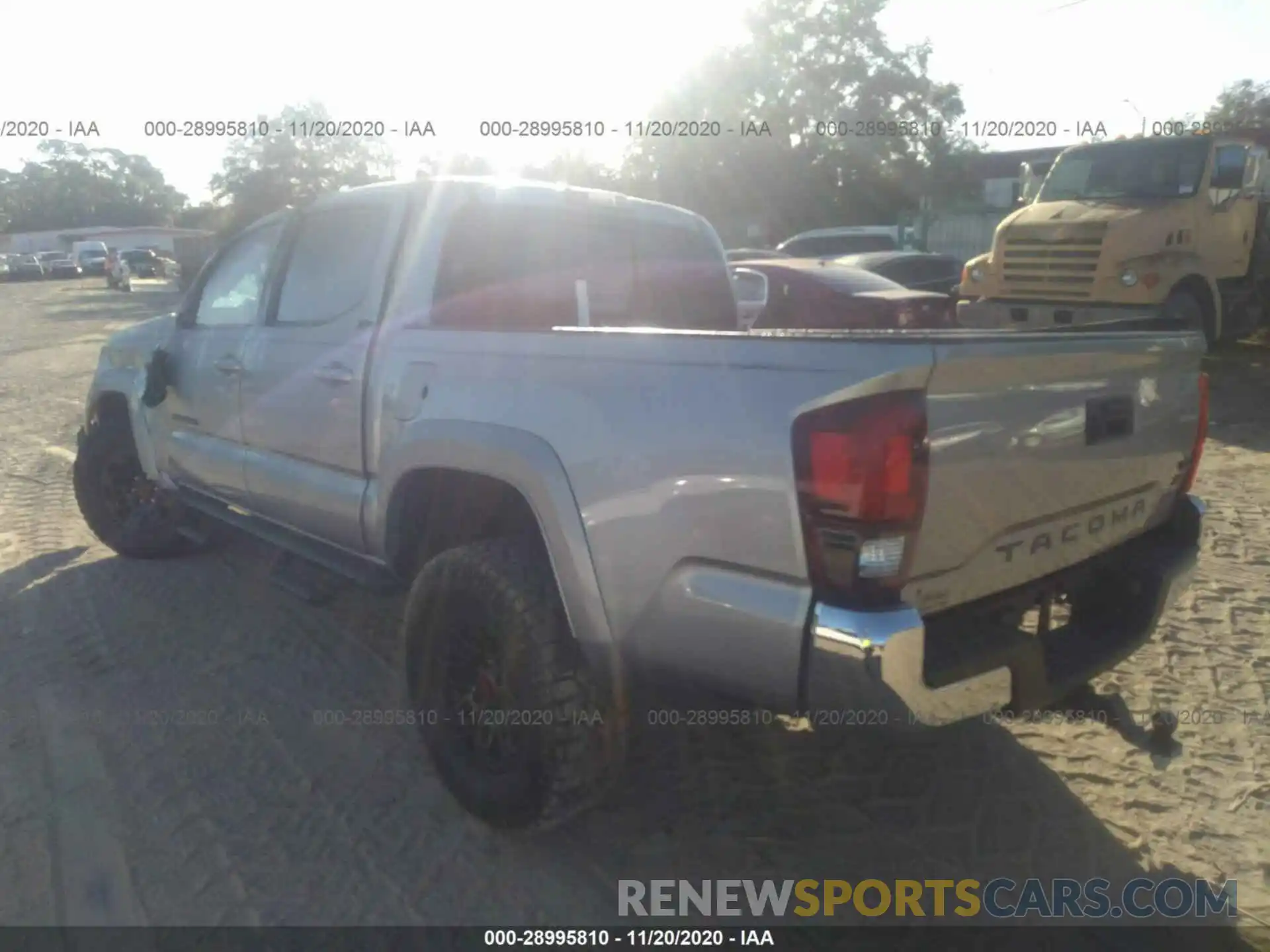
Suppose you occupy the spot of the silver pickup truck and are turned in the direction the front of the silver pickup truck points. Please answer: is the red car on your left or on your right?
on your right

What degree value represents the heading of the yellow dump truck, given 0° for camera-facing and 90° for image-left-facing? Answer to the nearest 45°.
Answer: approximately 45°

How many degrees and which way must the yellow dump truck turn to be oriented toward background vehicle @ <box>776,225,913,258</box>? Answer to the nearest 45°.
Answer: approximately 90° to its right

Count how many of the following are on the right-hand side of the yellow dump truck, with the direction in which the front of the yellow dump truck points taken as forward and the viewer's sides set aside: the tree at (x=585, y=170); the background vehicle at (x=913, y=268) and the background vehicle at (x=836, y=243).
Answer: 3

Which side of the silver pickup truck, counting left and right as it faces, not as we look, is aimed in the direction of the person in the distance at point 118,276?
front

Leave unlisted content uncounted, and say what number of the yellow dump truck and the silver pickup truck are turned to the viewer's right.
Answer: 0

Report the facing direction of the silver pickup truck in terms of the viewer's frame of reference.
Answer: facing away from the viewer and to the left of the viewer

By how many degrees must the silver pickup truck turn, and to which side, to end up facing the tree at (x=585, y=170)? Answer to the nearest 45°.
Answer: approximately 45° to its right

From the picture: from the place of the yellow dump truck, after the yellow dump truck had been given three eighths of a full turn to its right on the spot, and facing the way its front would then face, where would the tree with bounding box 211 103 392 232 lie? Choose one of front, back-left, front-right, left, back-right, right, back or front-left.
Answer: front-left

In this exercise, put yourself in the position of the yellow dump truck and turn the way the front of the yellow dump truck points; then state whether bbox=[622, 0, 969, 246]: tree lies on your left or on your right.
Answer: on your right
